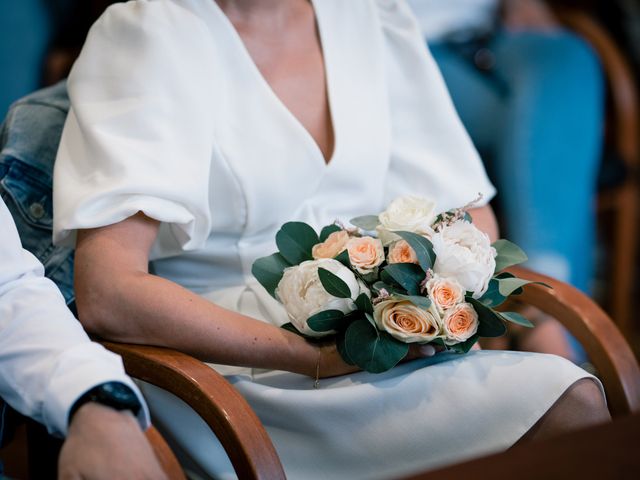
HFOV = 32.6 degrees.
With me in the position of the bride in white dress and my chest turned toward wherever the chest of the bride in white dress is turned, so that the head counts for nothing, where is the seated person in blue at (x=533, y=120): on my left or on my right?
on my left

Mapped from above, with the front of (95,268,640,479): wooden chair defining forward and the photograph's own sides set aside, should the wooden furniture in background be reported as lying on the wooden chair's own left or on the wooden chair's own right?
on the wooden chair's own left

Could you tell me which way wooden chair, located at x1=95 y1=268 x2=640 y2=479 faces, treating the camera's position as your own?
facing the viewer and to the right of the viewer

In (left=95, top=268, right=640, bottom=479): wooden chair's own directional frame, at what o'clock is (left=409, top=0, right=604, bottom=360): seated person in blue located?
The seated person in blue is roughly at 8 o'clock from the wooden chair.

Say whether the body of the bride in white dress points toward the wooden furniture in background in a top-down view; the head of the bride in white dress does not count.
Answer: no

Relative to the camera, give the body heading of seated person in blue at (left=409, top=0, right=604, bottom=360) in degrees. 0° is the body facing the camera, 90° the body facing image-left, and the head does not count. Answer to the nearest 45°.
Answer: approximately 315°

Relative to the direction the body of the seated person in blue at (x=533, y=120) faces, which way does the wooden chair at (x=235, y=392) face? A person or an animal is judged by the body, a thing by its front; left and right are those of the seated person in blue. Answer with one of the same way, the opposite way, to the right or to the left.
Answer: the same way

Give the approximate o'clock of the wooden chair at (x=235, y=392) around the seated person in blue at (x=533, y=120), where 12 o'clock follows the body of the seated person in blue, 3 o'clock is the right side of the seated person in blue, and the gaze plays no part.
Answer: The wooden chair is roughly at 2 o'clock from the seated person in blue.

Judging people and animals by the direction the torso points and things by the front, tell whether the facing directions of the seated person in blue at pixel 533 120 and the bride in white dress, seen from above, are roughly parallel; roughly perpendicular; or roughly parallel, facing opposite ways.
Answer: roughly parallel
